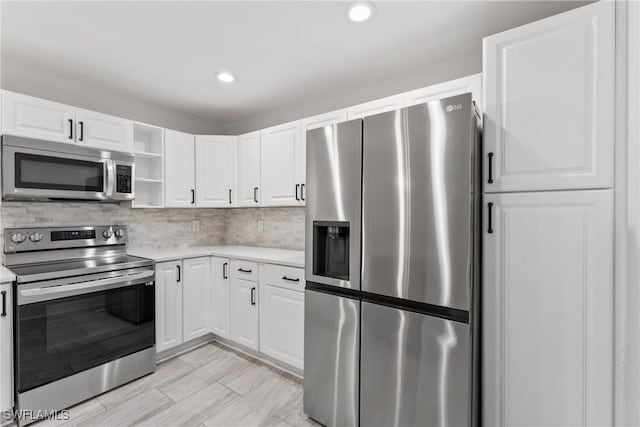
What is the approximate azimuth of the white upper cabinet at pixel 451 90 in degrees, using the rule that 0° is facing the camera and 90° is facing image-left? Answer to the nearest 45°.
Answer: approximately 45°

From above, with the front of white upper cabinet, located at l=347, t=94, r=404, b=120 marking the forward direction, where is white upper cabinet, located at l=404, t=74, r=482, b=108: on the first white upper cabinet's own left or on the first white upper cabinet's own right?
on the first white upper cabinet's own left

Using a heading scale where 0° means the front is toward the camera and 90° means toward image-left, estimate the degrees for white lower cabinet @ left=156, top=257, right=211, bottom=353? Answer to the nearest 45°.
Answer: approximately 315°

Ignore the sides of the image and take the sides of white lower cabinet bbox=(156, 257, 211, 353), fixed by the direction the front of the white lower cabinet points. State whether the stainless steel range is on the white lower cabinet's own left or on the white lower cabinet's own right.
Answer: on the white lower cabinet's own right

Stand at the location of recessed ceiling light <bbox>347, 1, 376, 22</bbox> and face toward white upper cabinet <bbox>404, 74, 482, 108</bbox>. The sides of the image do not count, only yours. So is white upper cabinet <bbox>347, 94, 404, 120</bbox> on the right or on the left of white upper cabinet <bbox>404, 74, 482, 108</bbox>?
left
